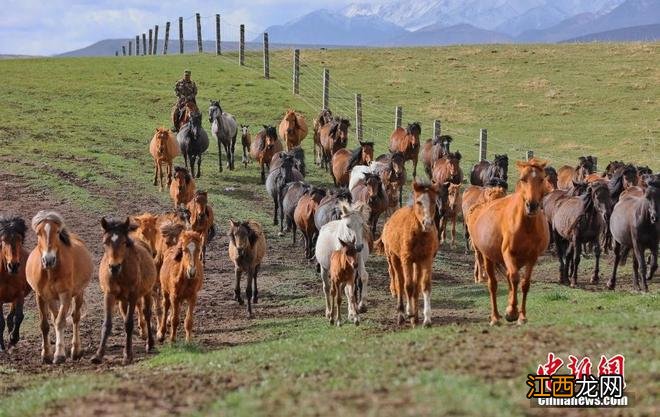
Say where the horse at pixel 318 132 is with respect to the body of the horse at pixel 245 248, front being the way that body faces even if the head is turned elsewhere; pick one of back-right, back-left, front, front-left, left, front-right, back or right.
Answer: back

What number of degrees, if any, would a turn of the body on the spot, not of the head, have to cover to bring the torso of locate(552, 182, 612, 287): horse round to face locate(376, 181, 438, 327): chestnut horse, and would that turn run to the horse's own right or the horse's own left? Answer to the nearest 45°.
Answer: approximately 45° to the horse's own right

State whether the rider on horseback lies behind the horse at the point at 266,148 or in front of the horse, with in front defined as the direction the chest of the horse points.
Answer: behind

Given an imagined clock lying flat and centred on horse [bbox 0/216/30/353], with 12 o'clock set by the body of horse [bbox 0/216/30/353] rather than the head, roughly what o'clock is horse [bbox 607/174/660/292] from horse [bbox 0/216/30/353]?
horse [bbox 607/174/660/292] is roughly at 9 o'clock from horse [bbox 0/216/30/353].

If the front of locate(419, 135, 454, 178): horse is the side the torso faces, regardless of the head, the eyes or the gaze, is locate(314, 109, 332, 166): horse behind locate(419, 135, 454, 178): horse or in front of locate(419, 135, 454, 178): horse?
behind

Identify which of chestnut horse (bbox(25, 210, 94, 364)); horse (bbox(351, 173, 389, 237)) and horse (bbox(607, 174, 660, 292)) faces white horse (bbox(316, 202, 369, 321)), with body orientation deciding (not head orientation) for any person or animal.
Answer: horse (bbox(351, 173, 389, 237))

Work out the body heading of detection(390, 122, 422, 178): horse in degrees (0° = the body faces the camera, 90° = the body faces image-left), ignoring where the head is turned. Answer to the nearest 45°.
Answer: approximately 315°

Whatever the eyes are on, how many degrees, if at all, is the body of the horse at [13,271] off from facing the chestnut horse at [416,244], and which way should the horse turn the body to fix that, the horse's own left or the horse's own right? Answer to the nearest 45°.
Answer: approximately 45° to the horse's own left

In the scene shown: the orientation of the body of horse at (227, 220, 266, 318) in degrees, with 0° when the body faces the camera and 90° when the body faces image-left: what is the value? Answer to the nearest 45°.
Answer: approximately 0°

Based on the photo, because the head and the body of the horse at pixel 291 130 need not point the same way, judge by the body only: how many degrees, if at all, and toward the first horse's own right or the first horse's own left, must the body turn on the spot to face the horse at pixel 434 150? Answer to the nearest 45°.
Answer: approximately 45° to the first horse's own left
